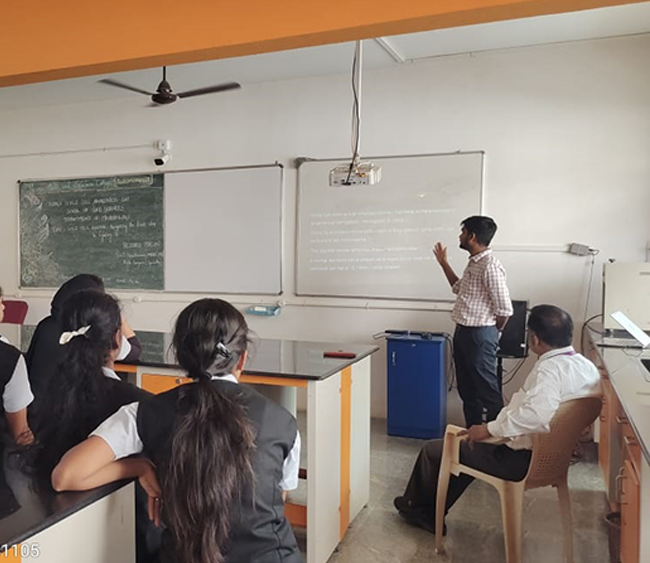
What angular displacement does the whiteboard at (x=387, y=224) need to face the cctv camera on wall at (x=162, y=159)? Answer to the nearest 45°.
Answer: approximately 90° to its right

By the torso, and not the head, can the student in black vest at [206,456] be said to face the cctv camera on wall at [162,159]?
yes

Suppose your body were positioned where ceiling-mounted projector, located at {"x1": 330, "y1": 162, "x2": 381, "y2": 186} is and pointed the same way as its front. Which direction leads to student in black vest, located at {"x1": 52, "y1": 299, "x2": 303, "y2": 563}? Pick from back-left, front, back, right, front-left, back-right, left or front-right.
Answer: back

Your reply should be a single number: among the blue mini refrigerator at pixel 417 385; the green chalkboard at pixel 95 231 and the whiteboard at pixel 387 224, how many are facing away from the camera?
0

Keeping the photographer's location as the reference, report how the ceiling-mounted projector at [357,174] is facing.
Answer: facing away from the viewer

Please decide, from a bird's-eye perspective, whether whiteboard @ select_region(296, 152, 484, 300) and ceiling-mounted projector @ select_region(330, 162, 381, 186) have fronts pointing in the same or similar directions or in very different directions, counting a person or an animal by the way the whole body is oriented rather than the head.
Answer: very different directions

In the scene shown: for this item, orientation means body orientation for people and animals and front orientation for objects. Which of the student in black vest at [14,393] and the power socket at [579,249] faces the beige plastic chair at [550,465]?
the power socket

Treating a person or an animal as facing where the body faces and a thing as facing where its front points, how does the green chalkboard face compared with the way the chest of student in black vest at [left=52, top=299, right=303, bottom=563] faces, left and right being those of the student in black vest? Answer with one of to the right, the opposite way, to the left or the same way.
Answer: the opposite way

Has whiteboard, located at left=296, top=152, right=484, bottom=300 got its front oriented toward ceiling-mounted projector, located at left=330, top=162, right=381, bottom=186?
yes

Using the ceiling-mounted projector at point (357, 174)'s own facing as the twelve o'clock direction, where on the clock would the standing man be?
The standing man is roughly at 2 o'clock from the ceiling-mounted projector.

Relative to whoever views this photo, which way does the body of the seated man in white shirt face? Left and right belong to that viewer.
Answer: facing away from the viewer and to the left of the viewer

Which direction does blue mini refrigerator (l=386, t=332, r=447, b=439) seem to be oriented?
toward the camera

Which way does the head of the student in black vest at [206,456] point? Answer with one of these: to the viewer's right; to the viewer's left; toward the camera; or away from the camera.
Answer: away from the camera

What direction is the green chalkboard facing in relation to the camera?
toward the camera

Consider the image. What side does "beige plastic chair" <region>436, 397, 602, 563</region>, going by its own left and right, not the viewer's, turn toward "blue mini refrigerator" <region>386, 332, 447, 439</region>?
front

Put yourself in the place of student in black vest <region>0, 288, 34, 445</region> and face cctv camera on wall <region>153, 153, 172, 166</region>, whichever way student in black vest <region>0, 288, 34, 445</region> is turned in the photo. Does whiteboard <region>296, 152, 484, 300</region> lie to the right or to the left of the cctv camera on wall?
right

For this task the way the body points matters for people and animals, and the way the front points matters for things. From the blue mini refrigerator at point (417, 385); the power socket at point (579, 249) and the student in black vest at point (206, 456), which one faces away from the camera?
the student in black vest
